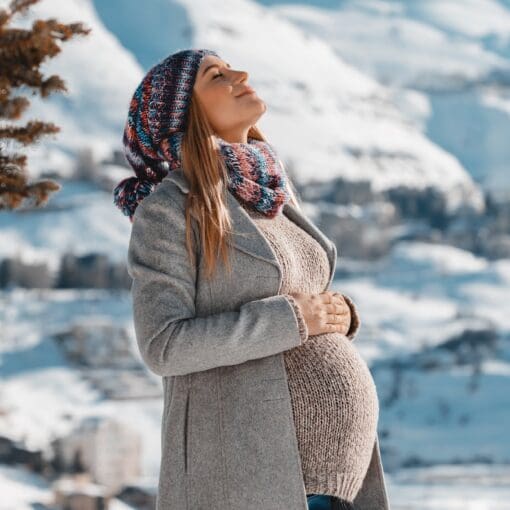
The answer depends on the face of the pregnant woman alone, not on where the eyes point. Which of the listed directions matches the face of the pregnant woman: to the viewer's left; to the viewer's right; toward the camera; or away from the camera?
to the viewer's right

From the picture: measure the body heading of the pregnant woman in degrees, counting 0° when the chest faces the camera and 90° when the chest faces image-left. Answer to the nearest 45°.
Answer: approximately 315°

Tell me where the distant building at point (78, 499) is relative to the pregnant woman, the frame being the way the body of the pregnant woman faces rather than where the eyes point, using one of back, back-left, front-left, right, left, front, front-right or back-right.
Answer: back-left

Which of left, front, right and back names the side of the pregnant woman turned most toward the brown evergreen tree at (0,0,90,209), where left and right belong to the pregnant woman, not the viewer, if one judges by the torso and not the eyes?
back

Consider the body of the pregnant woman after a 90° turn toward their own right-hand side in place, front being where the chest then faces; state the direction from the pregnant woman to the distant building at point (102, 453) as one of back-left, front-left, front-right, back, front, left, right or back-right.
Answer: back-right
